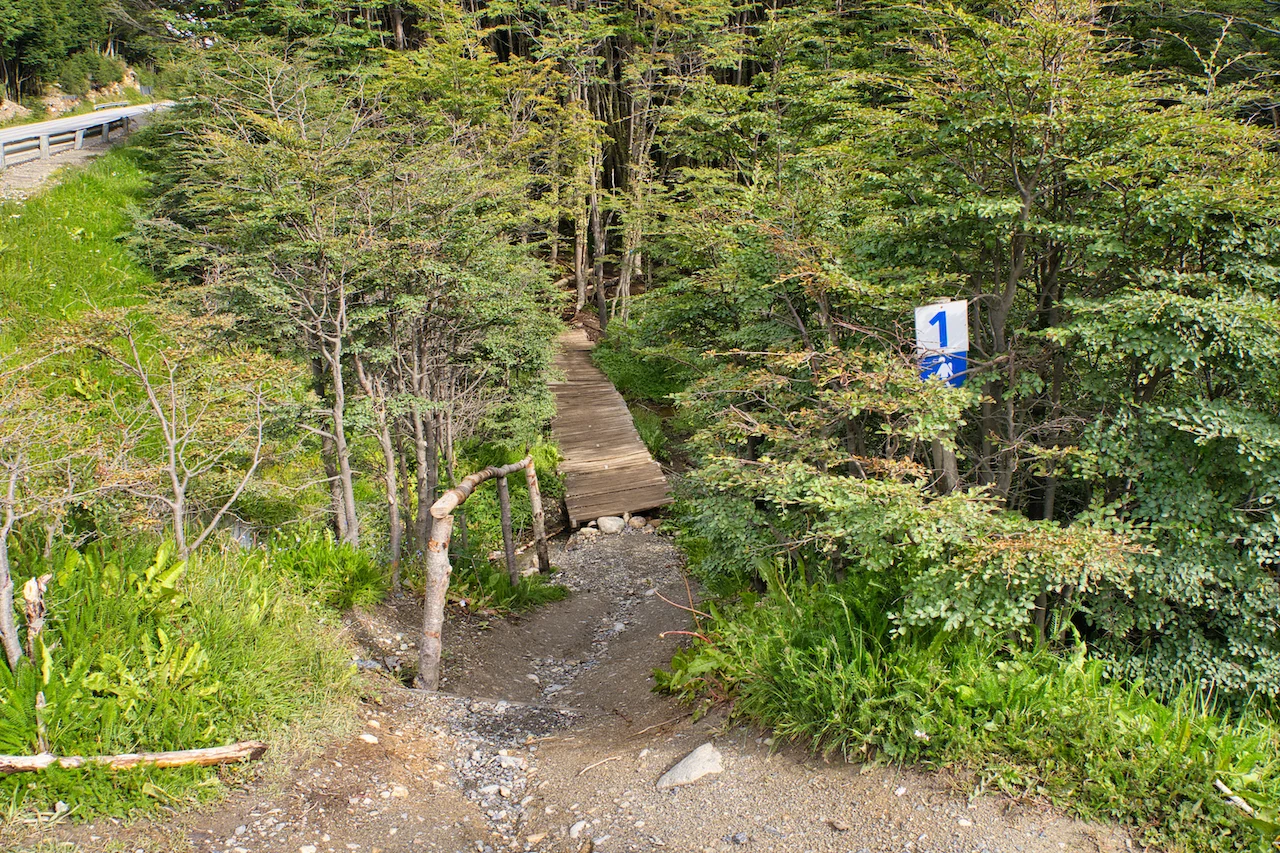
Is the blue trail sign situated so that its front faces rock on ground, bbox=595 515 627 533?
no

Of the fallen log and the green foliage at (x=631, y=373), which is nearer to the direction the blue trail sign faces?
the fallen log

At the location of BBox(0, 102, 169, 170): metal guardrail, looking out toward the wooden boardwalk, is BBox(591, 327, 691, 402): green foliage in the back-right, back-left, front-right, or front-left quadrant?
front-left

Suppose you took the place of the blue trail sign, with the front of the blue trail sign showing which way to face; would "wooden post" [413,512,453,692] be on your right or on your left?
on your right

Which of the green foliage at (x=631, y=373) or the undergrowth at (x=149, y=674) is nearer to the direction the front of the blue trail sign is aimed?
the undergrowth

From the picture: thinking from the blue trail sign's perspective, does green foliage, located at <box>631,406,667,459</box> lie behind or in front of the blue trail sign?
behind

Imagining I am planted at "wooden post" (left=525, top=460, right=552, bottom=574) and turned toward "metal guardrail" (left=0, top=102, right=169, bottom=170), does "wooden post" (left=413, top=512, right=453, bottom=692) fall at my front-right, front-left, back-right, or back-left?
back-left

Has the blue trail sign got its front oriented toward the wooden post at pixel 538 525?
no

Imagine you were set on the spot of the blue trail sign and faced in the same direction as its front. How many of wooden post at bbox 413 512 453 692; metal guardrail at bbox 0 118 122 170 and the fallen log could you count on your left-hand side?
0

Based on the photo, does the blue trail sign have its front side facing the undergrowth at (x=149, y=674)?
no
